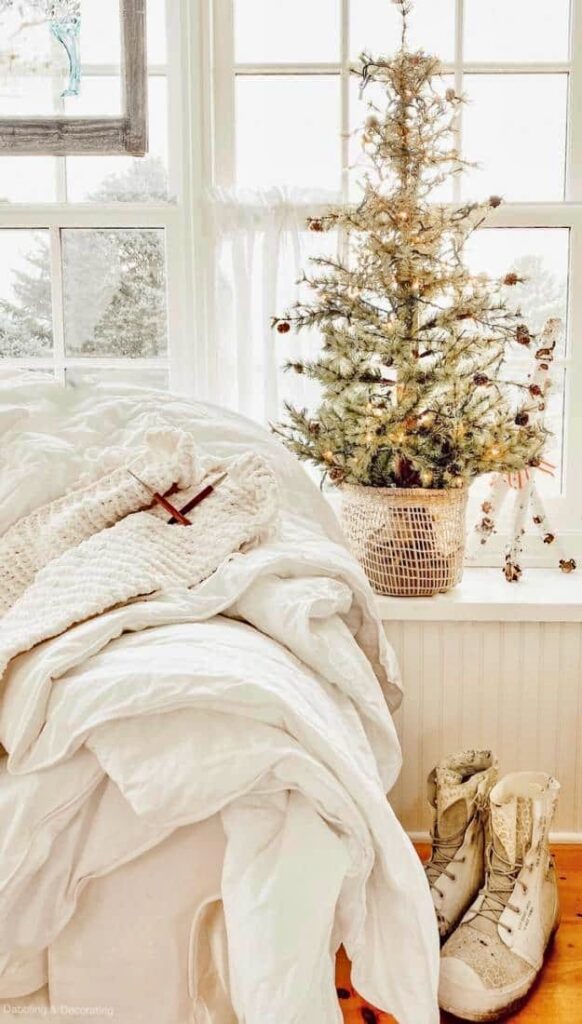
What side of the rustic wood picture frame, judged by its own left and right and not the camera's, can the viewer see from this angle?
front

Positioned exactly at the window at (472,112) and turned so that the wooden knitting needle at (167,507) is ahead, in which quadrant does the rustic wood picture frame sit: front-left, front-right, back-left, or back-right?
front-right

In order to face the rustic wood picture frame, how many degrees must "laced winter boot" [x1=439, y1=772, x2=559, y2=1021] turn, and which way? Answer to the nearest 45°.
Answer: approximately 90° to its right

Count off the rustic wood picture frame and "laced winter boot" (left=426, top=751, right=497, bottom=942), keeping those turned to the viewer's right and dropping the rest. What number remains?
0

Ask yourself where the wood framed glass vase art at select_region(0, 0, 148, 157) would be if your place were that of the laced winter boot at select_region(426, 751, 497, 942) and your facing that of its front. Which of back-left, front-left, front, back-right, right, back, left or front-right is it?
right

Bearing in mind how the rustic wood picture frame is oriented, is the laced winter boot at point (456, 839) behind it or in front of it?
in front

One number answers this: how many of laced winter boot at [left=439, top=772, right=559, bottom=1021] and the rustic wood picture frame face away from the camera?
0

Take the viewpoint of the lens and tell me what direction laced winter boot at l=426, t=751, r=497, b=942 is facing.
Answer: facing the viewer and to the left of the viewer

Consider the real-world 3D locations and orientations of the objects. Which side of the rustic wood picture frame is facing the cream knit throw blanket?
front

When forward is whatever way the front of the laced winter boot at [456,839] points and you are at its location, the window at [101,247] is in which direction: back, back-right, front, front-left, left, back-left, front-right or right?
right
